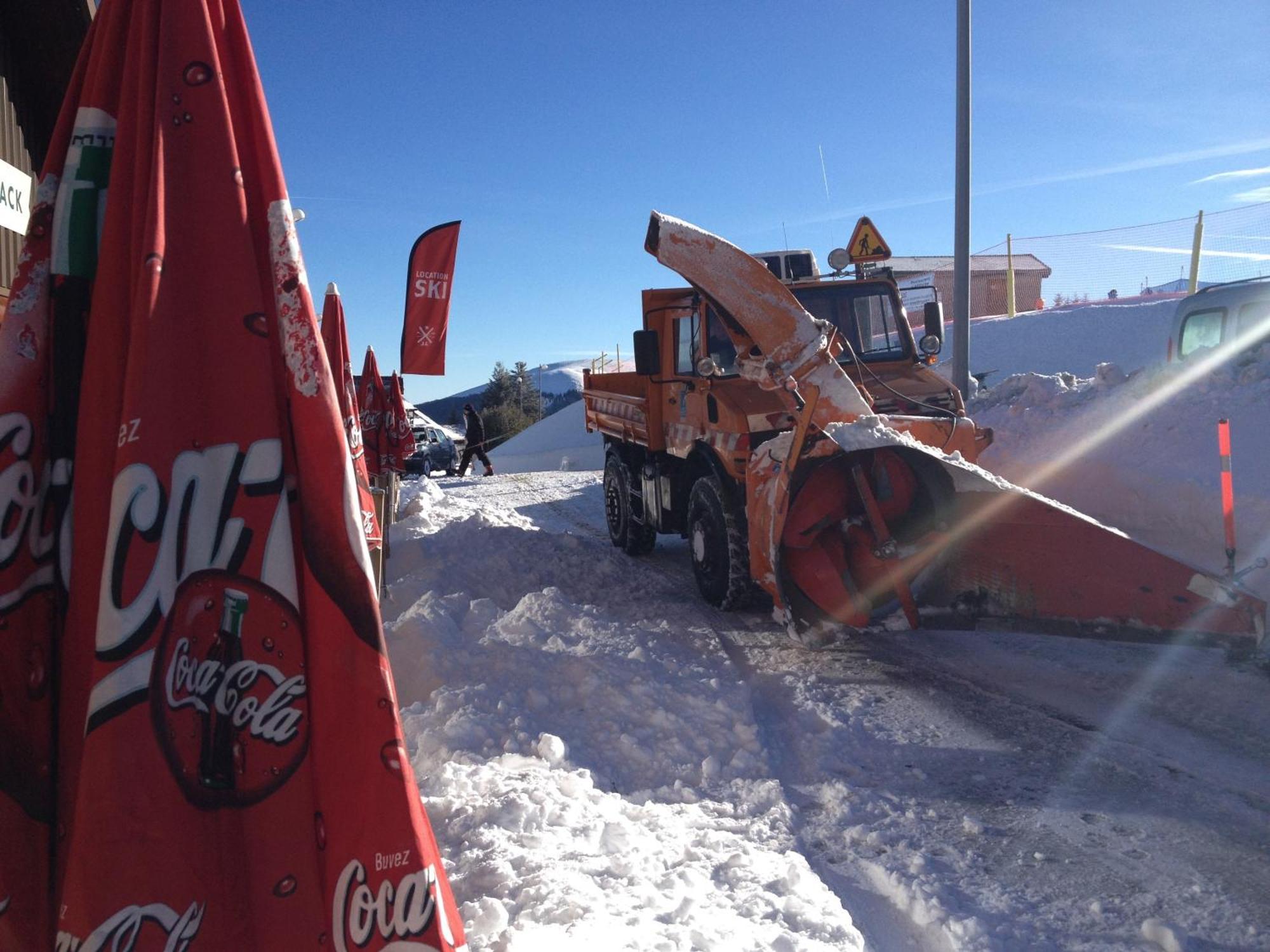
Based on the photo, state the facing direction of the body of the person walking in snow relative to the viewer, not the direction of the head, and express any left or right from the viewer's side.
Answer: facing to the left of the viewer

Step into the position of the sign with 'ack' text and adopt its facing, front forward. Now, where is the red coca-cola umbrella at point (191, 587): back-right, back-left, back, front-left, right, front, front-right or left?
front-right

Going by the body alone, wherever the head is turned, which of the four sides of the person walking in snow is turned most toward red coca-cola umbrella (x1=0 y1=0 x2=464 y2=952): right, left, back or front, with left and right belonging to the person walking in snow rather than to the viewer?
left

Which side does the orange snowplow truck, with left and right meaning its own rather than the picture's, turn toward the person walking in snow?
back

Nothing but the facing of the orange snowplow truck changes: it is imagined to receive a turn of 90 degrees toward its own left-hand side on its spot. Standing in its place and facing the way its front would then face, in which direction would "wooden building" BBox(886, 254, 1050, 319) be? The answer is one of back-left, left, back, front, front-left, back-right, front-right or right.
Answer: front-left

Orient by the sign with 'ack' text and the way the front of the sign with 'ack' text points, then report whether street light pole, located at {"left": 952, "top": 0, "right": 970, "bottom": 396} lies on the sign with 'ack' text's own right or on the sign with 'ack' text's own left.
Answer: on the sign with 'ack' text's own left

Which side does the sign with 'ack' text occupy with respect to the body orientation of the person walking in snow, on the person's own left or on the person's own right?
on the person's own left

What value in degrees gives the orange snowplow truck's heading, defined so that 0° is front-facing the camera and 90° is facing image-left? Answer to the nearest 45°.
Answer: approximately 315°

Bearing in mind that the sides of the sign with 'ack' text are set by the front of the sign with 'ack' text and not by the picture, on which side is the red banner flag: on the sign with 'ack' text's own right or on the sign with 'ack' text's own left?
on the sign with 'ack' text's own left

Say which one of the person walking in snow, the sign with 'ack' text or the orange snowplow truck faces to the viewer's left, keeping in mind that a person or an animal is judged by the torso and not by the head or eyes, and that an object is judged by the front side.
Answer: the person walking in snow
